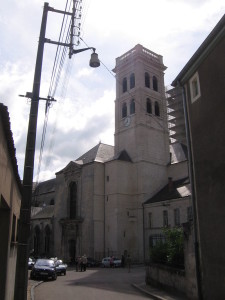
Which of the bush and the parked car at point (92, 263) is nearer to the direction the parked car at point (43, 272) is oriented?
the bush

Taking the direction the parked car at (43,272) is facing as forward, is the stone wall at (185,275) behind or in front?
in front

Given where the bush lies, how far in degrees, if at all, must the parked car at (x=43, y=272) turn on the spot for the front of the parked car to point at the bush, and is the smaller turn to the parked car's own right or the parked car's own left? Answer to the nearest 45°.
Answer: approximately 45° to the parked car's own left

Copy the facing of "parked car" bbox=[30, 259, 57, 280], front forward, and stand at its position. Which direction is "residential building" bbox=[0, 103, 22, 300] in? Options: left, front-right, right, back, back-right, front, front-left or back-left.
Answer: front

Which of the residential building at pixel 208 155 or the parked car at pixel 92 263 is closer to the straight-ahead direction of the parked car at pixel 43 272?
the residential building

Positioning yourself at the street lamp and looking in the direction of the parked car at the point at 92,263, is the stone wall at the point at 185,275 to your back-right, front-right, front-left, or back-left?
front-right

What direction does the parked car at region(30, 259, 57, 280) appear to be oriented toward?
toward the camera

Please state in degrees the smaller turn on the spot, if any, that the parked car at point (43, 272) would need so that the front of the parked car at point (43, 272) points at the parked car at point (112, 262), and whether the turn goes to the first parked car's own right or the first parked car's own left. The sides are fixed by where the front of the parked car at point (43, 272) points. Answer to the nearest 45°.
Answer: approximately 135° to the first parked car's own left

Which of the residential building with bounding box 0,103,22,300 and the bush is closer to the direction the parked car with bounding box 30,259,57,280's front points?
the residential building

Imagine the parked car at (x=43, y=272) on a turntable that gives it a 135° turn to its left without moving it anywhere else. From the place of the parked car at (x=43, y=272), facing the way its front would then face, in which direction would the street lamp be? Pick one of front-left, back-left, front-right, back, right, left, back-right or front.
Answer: back-right

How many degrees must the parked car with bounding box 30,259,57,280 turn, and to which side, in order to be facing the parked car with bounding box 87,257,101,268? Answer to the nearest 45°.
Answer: approximately 180°

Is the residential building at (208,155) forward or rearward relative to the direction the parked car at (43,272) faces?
forward
